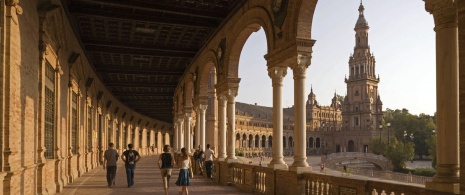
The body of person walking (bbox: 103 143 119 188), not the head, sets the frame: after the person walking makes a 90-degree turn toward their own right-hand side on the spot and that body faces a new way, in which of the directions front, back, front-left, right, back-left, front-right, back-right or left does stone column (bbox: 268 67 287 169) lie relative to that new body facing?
front-right

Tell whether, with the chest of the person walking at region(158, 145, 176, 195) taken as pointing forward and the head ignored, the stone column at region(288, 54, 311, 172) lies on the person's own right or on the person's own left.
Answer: on the person's own right

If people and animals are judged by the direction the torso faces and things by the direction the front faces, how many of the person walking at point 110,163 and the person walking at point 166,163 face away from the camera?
2

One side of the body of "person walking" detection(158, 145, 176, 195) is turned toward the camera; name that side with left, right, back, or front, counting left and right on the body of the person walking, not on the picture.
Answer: back

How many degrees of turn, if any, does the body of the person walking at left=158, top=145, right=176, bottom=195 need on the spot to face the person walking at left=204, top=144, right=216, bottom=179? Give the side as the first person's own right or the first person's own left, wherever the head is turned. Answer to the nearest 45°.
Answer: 0° — they already face them

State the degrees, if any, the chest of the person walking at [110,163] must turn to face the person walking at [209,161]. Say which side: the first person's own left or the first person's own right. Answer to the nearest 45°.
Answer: approximately 45° to the first person's own right

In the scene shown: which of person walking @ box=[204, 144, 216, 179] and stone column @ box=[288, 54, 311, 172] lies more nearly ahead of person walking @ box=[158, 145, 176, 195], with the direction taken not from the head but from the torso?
the person walking

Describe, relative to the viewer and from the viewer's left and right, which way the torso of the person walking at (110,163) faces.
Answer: facing away from the viewer
